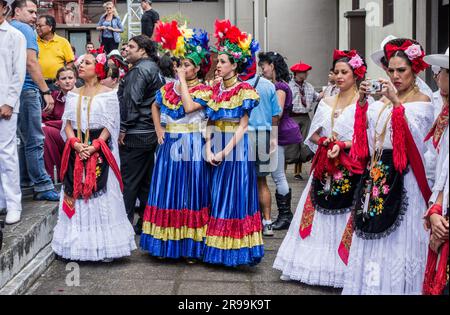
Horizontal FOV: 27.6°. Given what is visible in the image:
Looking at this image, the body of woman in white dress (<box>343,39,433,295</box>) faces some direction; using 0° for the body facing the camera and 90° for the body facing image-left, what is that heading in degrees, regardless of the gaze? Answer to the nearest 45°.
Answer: approximately 45°

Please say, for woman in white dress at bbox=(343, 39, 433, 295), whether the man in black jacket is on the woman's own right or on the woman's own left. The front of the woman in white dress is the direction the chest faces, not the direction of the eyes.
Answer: on the woman's own right

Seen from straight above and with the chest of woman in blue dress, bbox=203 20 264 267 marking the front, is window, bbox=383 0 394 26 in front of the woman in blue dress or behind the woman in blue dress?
behind

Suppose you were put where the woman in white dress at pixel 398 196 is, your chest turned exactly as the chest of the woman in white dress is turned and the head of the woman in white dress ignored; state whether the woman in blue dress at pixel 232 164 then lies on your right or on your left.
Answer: on your right

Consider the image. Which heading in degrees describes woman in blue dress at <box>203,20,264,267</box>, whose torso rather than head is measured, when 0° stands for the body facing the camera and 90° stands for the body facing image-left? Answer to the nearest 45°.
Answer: approximately 45°

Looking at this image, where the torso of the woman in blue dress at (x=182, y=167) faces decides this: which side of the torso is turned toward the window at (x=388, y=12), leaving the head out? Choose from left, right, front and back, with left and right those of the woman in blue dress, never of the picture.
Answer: back

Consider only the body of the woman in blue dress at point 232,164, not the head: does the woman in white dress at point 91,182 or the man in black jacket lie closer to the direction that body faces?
the woman in white dress

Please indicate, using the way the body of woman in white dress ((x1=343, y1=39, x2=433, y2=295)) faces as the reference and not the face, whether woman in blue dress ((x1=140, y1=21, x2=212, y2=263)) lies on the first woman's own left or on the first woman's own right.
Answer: on the first woman's own right
